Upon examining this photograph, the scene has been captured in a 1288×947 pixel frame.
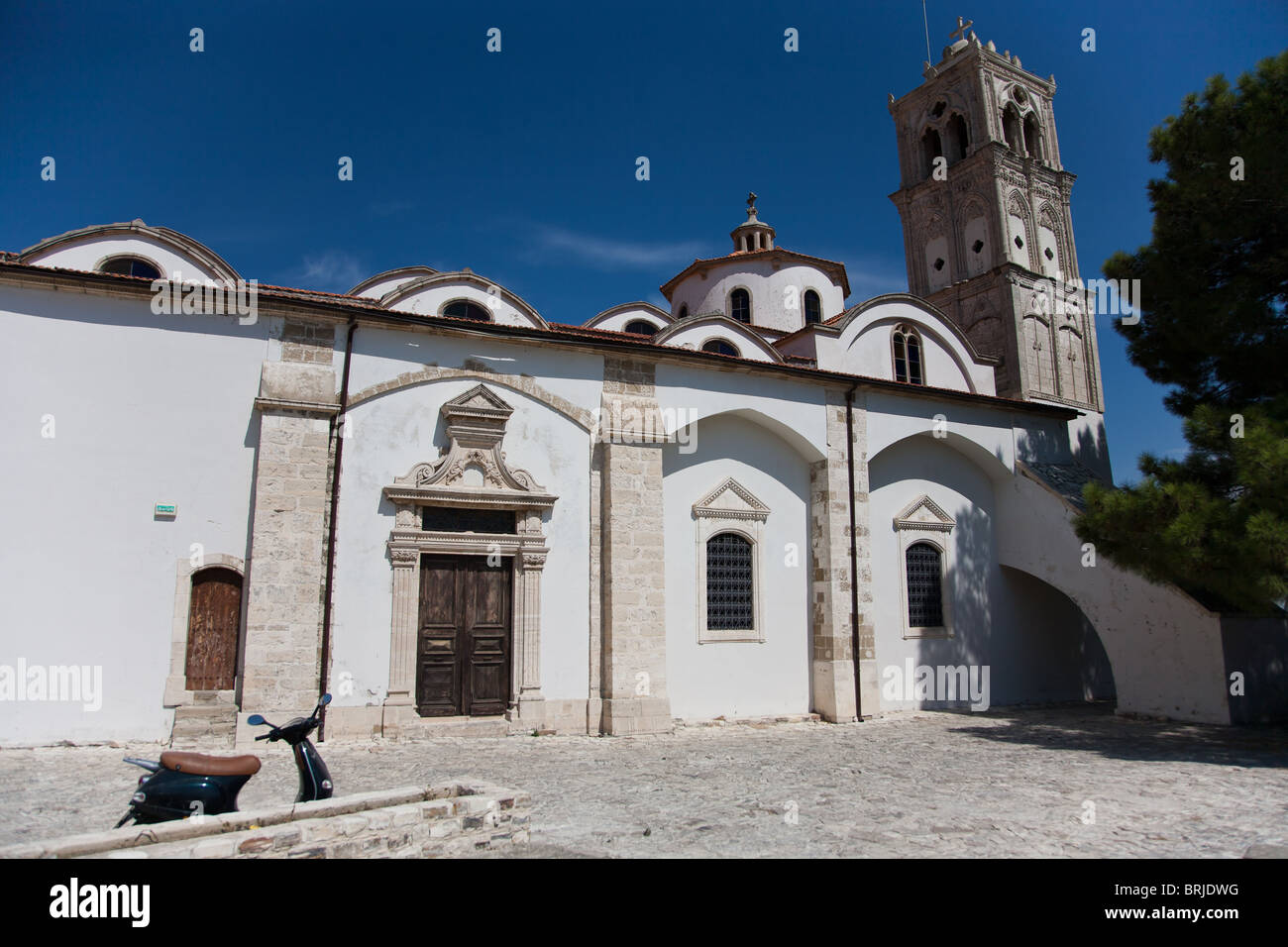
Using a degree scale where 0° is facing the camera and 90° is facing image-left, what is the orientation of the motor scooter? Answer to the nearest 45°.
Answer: approximately 270°

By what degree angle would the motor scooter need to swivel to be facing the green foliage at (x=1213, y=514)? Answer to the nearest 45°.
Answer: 0° — it already faces it

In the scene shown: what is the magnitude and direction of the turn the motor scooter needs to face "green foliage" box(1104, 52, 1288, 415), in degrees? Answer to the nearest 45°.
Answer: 0° — it already faces it

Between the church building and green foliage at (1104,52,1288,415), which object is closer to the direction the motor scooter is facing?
the green foliage
